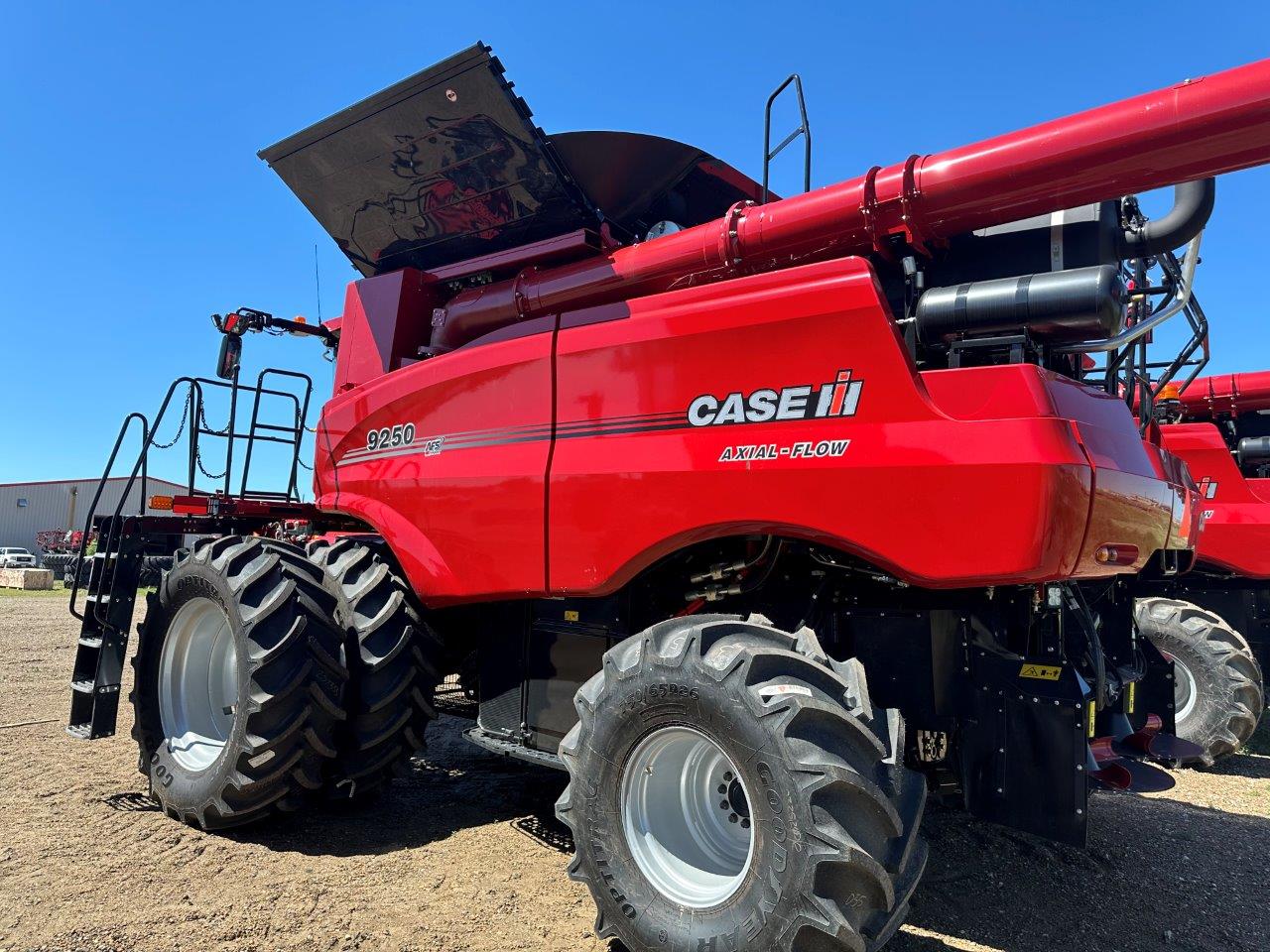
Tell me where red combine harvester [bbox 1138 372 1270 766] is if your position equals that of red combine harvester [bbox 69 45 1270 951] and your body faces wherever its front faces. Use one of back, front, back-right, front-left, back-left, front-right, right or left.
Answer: right

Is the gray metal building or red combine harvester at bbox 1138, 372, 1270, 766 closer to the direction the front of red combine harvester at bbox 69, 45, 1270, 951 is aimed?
the gray metal building

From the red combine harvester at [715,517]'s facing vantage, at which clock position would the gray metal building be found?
The gray metal building is roughly at 12 o'clock from the red combine harvester.

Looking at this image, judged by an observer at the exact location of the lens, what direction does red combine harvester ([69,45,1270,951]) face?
facing away from the viewer and to the left of the viewer
